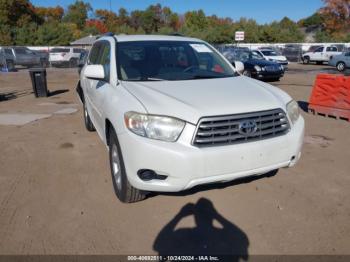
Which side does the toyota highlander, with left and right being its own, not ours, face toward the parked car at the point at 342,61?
left

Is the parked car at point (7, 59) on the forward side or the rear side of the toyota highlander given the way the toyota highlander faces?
on the rear side

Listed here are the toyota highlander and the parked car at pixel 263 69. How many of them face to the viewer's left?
0

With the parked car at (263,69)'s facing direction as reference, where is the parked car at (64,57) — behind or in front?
behind

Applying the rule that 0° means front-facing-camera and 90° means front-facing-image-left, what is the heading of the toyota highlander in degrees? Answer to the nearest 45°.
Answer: approximately 315°

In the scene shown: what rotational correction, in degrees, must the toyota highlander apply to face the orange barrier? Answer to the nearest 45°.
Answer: approximately 90° to its left

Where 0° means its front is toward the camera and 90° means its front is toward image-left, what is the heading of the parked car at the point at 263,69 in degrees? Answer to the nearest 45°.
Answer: approximately 315°
